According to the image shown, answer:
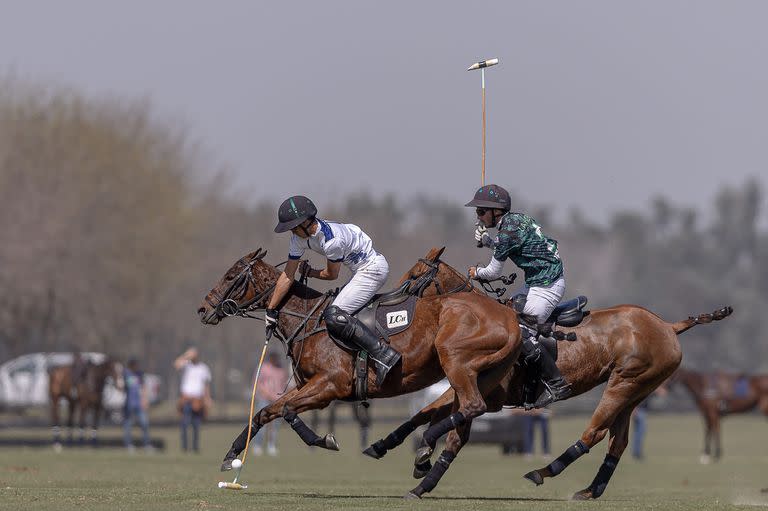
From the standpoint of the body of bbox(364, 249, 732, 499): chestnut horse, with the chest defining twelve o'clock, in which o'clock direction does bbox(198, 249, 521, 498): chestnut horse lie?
bbox(198, 249, 521, 498): chestnut horse is roughly at 11 o'clock from bbox(364, 249, 732, 499): chestnut horse.

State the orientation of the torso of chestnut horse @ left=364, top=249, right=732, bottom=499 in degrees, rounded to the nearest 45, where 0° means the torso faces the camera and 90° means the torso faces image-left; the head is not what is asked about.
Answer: approximately 90°

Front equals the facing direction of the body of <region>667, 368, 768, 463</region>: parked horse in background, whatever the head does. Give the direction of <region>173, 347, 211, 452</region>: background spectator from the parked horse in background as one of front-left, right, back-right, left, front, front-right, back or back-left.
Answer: front-left

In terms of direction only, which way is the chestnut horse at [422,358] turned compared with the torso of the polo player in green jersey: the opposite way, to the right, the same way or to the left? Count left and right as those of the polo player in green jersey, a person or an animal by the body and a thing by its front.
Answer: the same way

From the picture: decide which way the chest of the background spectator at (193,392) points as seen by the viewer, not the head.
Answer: toward the camera

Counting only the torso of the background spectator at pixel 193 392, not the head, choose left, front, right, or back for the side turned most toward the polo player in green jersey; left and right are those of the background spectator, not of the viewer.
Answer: front

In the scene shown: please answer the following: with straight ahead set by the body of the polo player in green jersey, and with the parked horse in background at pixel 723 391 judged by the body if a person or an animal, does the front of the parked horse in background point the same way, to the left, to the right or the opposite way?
the same way

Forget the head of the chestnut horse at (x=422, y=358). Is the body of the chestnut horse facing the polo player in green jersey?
no

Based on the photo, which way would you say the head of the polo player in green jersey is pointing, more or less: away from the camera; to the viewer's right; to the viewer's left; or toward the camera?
to the viewer's left

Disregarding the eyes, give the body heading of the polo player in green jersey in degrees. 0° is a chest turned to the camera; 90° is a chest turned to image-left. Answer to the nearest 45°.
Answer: approximately 90°

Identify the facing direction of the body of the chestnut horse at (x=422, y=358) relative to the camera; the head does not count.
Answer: to the viewer's left

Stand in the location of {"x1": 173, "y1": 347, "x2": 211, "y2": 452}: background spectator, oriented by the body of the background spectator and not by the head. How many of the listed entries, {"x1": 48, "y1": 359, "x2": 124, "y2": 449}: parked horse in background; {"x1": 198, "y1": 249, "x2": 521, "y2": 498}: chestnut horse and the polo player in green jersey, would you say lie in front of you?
2

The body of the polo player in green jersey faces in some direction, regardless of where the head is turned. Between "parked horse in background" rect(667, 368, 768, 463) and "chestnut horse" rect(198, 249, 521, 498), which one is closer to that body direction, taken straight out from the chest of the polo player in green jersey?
the chestnut horse

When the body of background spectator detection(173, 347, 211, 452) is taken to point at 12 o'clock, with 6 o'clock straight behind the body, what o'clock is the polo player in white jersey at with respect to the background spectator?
The polo player in white jersey is roughly at 12 o'clock from the background spectator.
